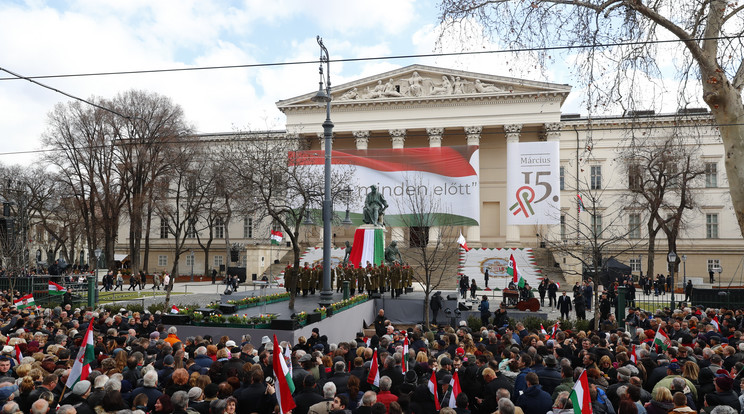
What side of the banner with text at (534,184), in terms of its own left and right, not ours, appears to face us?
front

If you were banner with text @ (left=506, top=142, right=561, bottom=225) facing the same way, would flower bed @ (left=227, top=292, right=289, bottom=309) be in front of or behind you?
in front

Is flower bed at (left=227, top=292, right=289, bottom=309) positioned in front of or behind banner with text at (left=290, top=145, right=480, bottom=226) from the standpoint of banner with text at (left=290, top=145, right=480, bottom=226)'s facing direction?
in front

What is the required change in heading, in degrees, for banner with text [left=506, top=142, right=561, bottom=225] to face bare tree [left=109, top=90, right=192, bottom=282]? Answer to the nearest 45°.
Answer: approximately 90° to its right

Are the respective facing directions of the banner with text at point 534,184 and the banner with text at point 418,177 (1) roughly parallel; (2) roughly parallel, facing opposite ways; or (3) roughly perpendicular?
roughly parallel

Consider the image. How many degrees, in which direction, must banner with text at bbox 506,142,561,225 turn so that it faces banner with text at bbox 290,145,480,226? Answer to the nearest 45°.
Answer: approximately 90° to its right

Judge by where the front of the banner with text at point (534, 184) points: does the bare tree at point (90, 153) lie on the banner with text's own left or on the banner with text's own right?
on the banner with text's own right

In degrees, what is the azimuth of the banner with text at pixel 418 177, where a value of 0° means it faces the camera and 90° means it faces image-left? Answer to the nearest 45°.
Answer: approximately 0°

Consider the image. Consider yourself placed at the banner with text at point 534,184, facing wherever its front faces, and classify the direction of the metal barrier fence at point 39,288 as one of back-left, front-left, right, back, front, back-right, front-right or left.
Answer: front-right

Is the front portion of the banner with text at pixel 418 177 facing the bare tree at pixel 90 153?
no

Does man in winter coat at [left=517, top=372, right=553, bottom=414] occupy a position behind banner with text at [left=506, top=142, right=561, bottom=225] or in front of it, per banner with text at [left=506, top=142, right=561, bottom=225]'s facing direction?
in front

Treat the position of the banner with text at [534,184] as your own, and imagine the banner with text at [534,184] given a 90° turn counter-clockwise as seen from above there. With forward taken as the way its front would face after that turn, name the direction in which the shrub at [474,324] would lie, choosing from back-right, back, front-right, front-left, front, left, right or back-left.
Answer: right

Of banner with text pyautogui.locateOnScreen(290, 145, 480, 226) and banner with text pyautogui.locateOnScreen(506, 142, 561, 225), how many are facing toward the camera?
2

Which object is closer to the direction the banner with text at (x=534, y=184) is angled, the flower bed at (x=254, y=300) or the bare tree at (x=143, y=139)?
the flower bed

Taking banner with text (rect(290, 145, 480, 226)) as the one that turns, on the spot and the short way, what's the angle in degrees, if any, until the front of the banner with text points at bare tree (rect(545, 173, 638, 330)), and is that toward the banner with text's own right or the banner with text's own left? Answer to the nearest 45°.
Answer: approximately 45° to the banner with text's own left
